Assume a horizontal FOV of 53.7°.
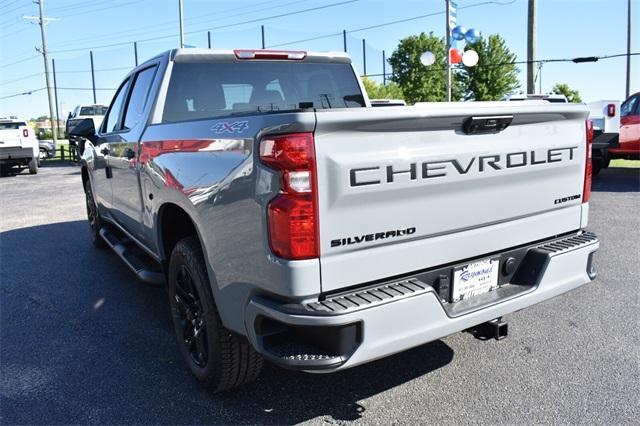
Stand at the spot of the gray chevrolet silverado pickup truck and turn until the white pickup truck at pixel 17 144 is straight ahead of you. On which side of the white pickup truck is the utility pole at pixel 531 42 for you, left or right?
right

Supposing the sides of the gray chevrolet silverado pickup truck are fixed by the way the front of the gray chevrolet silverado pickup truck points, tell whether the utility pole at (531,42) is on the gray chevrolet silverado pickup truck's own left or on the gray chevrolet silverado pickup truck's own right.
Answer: on the gray chevrolet silverado pickup truck's own right

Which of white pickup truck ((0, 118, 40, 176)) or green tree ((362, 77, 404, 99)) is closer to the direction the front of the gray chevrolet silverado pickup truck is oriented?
the white pickup truck

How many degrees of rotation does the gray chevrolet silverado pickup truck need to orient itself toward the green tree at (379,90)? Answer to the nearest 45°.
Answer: approximately 45° to its right

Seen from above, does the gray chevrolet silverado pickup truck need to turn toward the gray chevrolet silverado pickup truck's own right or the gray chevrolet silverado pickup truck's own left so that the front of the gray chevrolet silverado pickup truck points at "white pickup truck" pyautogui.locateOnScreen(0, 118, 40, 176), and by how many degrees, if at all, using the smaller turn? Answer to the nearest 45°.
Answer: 0° — it already faces it

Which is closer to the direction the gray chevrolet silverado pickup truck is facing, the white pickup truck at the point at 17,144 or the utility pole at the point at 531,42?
the white pickup truck

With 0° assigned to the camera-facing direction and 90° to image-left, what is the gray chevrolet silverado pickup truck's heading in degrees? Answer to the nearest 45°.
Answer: approximately 135°
